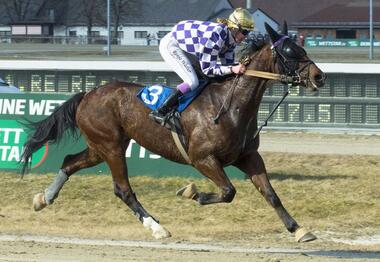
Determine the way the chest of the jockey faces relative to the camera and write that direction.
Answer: to the viewer's right

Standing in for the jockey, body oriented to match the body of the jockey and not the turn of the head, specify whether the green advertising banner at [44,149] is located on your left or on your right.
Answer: on your left
